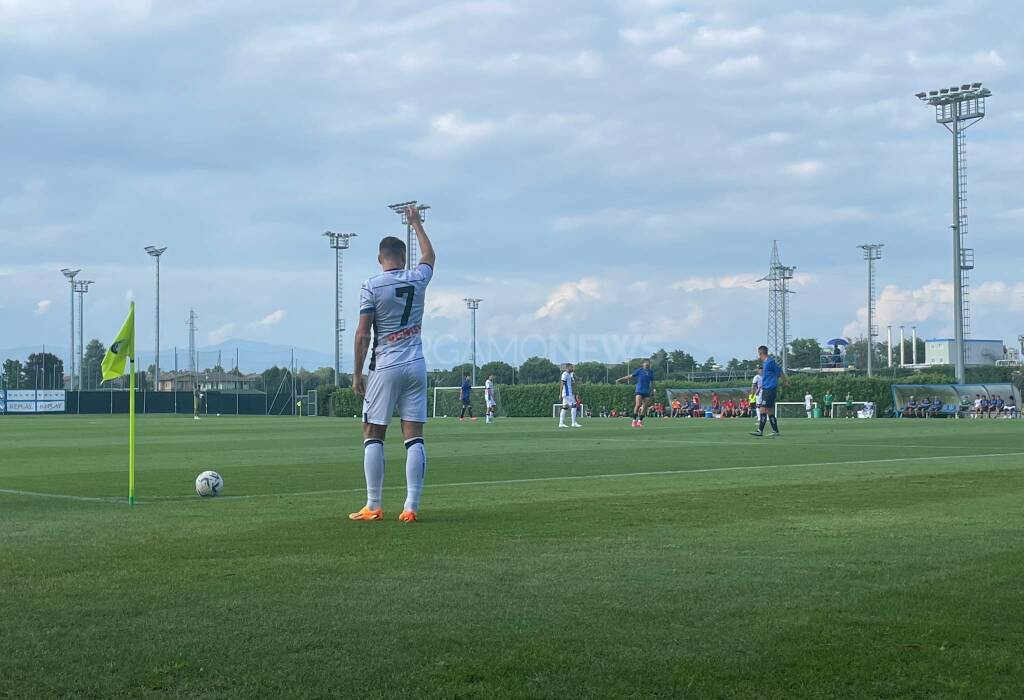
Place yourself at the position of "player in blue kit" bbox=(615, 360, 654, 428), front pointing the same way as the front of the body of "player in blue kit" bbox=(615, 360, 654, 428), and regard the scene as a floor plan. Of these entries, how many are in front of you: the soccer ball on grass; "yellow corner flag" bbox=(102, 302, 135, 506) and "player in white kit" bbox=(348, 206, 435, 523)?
3

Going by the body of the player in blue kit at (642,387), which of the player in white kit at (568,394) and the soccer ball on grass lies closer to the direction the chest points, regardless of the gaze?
the soccer ball on grass

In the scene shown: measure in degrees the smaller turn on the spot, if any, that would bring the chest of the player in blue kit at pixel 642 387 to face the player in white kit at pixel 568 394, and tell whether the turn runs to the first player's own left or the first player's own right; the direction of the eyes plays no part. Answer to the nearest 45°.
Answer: approximately 90° to the first player's own right

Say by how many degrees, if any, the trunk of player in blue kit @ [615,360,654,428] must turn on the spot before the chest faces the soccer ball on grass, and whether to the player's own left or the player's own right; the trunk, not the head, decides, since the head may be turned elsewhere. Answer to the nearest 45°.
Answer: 0° — they already face it

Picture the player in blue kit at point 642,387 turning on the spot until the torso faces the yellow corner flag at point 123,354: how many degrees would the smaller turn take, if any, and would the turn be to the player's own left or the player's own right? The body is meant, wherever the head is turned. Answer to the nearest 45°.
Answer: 0° — they already face it

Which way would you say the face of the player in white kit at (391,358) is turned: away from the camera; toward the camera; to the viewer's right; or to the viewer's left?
away from the camera

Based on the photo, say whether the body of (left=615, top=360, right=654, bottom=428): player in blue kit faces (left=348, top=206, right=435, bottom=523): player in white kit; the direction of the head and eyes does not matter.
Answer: yes

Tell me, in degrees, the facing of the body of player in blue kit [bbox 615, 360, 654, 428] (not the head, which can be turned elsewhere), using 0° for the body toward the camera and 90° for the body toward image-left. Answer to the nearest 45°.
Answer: approximately 0°

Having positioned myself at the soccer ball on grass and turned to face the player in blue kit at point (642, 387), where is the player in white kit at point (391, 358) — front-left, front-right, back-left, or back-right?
back-right
